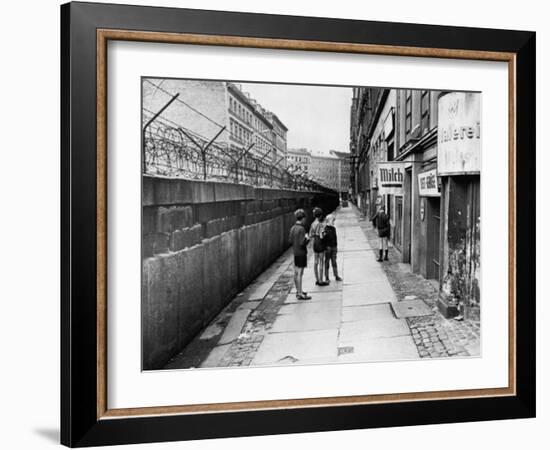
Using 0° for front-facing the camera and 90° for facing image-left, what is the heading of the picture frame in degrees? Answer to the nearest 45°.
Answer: approximately 315°
